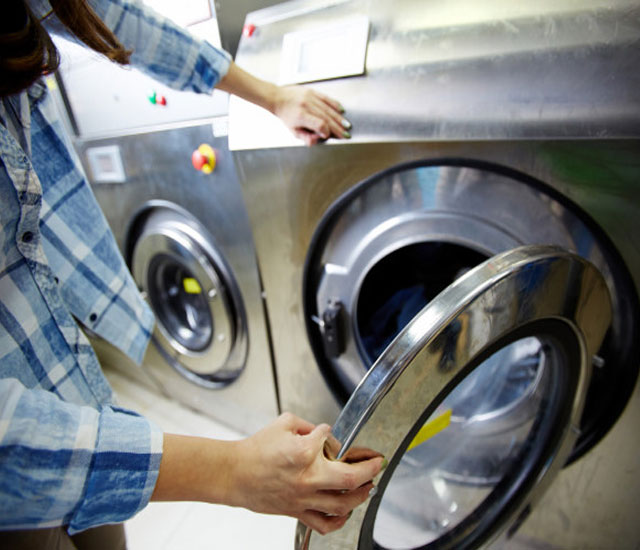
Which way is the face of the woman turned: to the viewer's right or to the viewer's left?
to the viewer's right

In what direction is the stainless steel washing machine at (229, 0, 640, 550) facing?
toward the camera

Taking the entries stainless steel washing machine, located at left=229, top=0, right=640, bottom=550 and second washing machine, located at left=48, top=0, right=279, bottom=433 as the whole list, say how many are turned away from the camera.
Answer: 0

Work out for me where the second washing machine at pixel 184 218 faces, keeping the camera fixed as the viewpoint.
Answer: facing the viewer and to the left of the viewer

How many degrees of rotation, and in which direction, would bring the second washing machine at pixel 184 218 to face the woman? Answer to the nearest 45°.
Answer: approximately 45° to its left

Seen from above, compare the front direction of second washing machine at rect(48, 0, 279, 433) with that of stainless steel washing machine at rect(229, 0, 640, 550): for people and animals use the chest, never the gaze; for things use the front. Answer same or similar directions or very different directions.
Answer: same or similar directions
